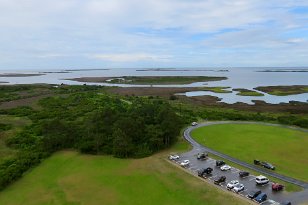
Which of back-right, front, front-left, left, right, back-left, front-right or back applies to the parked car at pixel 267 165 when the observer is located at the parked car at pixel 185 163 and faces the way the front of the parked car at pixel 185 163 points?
back-left

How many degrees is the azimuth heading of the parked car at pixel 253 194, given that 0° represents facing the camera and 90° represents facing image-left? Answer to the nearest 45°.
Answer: approximately 45°

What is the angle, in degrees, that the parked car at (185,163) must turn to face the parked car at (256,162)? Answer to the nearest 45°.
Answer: approximately 135° to its left

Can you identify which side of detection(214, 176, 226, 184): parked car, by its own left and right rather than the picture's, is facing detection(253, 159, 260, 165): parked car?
back

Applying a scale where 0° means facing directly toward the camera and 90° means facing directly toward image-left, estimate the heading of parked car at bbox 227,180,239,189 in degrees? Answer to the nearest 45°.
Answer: approximately 45°
